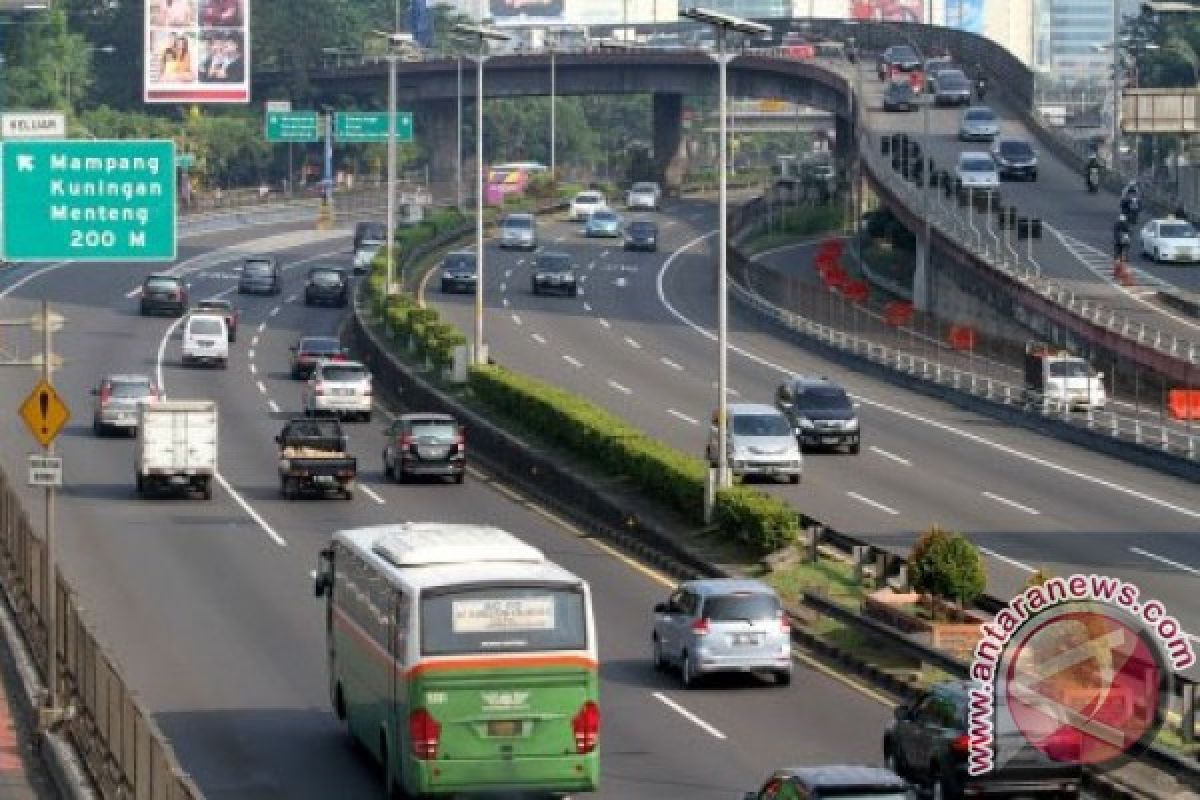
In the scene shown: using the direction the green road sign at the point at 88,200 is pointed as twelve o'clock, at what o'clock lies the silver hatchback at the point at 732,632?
The silver hatchback is roughly at 10 o'clock from the green road sign.

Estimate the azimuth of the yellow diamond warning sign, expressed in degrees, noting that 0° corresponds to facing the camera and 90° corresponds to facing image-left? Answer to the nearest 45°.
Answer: approximately 0°

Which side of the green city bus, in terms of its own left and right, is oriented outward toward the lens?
back

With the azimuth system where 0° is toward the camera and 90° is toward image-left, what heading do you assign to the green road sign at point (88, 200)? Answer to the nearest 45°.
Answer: approximately 0°

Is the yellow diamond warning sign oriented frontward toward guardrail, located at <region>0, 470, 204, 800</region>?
yes

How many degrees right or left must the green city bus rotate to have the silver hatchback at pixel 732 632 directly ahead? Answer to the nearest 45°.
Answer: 0° — it already faces it

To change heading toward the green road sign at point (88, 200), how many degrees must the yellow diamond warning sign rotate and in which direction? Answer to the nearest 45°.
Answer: approximately 180°

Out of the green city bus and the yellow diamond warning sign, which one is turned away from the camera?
the green city bus

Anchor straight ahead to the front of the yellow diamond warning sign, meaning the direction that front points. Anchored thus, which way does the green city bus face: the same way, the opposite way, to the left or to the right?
the opposite way

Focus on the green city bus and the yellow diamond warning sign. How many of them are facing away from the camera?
1

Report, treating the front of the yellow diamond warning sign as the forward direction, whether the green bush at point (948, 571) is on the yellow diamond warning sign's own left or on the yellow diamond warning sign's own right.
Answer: on the yellow diamond warning sign's own left
